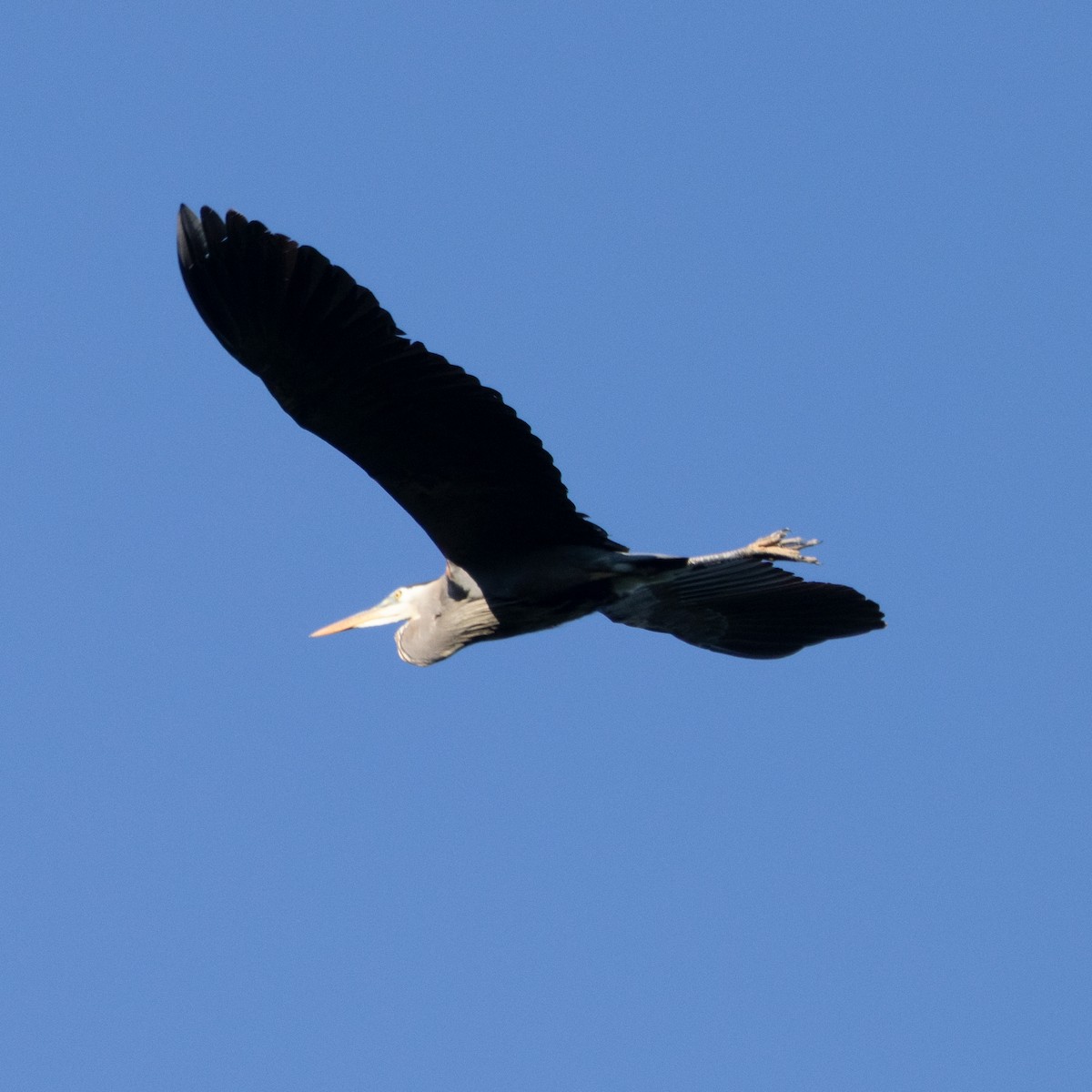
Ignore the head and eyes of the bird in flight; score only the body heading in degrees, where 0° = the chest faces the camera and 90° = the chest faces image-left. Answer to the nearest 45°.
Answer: approximately 90°
